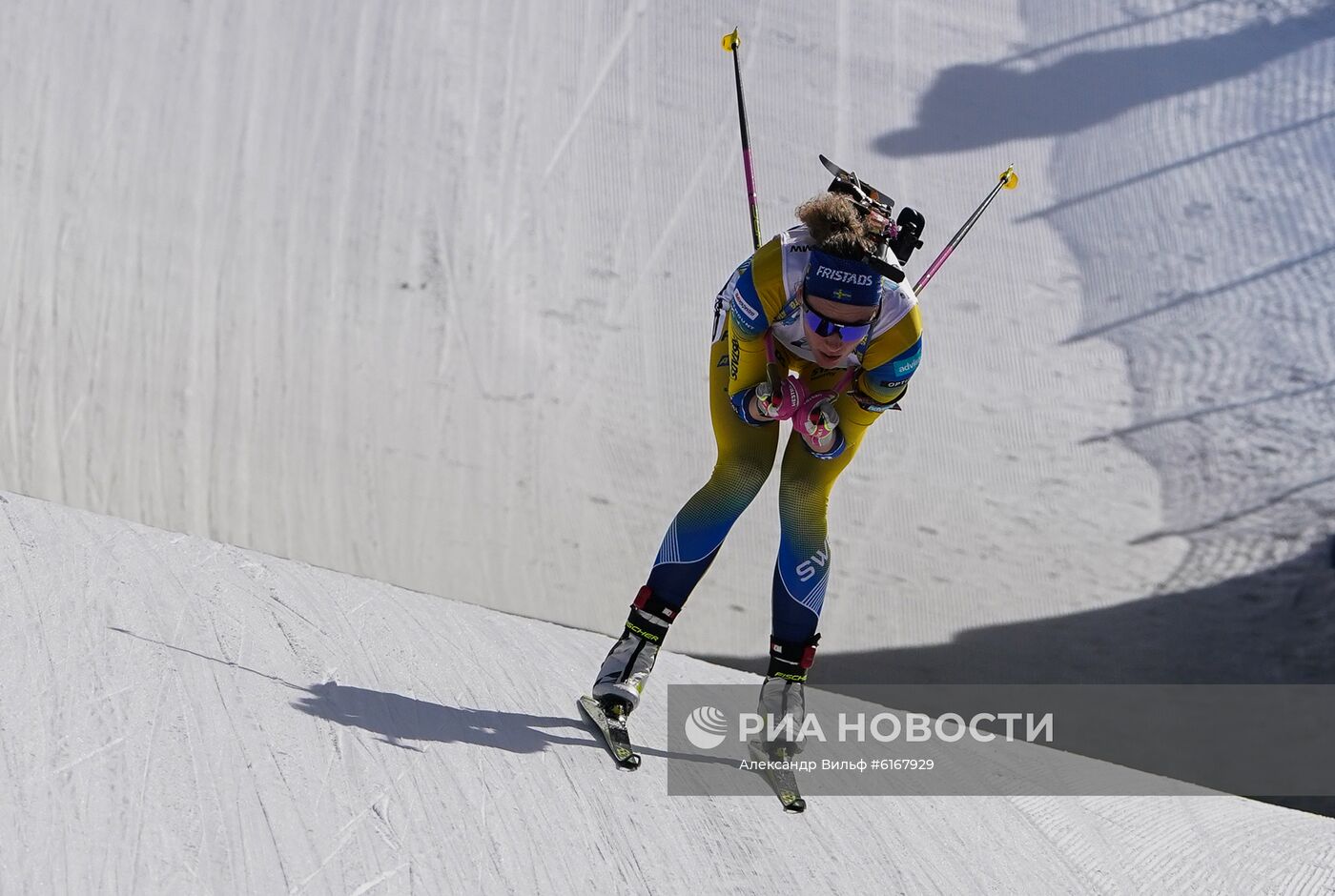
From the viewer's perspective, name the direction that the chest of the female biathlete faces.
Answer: toward the camera
